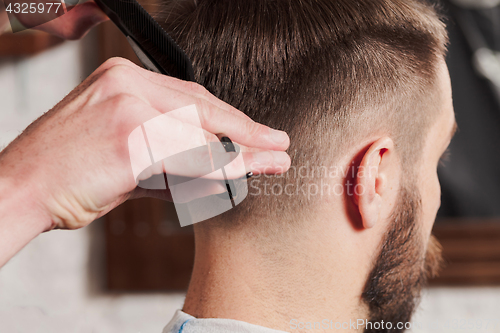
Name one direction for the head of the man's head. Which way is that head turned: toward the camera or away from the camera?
away from the camera

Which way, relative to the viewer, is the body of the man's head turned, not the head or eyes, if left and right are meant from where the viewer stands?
facing away from the viewer and to the right of the viewer
